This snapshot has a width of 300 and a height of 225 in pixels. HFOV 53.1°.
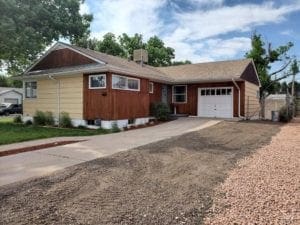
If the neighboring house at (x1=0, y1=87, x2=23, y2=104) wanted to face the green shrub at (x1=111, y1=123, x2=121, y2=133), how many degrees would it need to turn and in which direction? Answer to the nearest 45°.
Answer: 0° — it already faces it

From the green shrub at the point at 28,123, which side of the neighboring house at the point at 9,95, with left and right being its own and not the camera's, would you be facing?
front

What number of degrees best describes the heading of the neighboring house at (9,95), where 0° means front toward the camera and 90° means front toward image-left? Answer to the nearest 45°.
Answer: approximately 0°

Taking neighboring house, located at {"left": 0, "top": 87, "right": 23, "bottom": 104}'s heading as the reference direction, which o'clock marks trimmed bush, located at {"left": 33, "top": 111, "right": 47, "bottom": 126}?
The trimmed bush is roughly at 12 o'clock from the neighboring house.

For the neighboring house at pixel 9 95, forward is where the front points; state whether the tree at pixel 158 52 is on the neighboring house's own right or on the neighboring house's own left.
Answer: on the neighboring house's own left

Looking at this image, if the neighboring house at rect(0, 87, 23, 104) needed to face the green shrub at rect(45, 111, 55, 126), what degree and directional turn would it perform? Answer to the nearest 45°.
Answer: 0° — it already faces it

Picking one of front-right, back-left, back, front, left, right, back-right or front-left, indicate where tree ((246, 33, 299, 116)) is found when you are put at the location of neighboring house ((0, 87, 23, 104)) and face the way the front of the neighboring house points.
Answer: front-left
